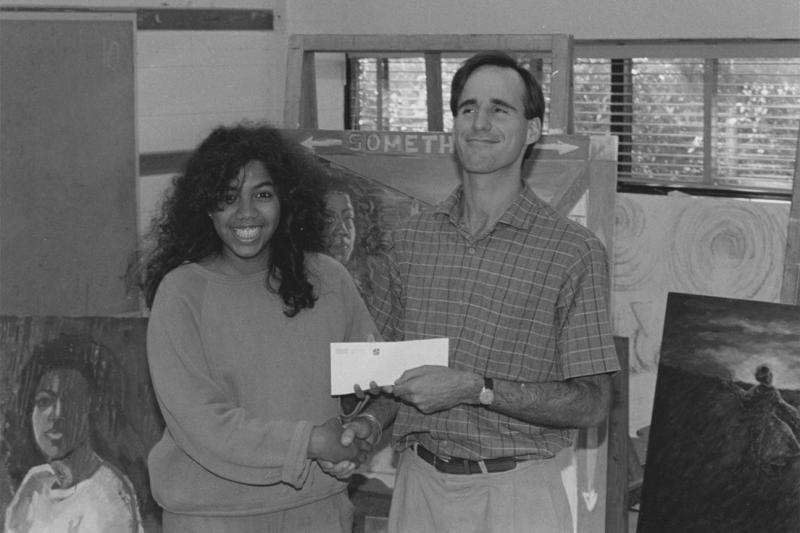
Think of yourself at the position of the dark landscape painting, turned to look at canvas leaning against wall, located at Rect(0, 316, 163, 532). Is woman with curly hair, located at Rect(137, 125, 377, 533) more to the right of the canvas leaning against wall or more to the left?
left

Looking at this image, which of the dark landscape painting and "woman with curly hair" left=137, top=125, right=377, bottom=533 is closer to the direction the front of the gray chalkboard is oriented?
the woman with curly hair

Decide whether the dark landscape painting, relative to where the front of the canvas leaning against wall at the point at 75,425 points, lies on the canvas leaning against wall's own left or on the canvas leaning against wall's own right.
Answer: on the canvas leaning against wall's own left

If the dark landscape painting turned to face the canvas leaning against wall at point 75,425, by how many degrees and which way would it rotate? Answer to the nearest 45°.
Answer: approximately 90° to its right

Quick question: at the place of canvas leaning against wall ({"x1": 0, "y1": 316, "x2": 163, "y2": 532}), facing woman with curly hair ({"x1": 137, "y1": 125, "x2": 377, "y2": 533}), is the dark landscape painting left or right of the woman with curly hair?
left

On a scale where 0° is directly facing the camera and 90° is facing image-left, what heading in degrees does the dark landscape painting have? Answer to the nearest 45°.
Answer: approximately 0°

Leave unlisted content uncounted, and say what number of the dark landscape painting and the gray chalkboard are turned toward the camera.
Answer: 2

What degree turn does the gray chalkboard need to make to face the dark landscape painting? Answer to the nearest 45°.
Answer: approximately 45° to its left

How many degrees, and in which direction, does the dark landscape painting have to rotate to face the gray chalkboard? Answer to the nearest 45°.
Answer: approximately 90° to its right
